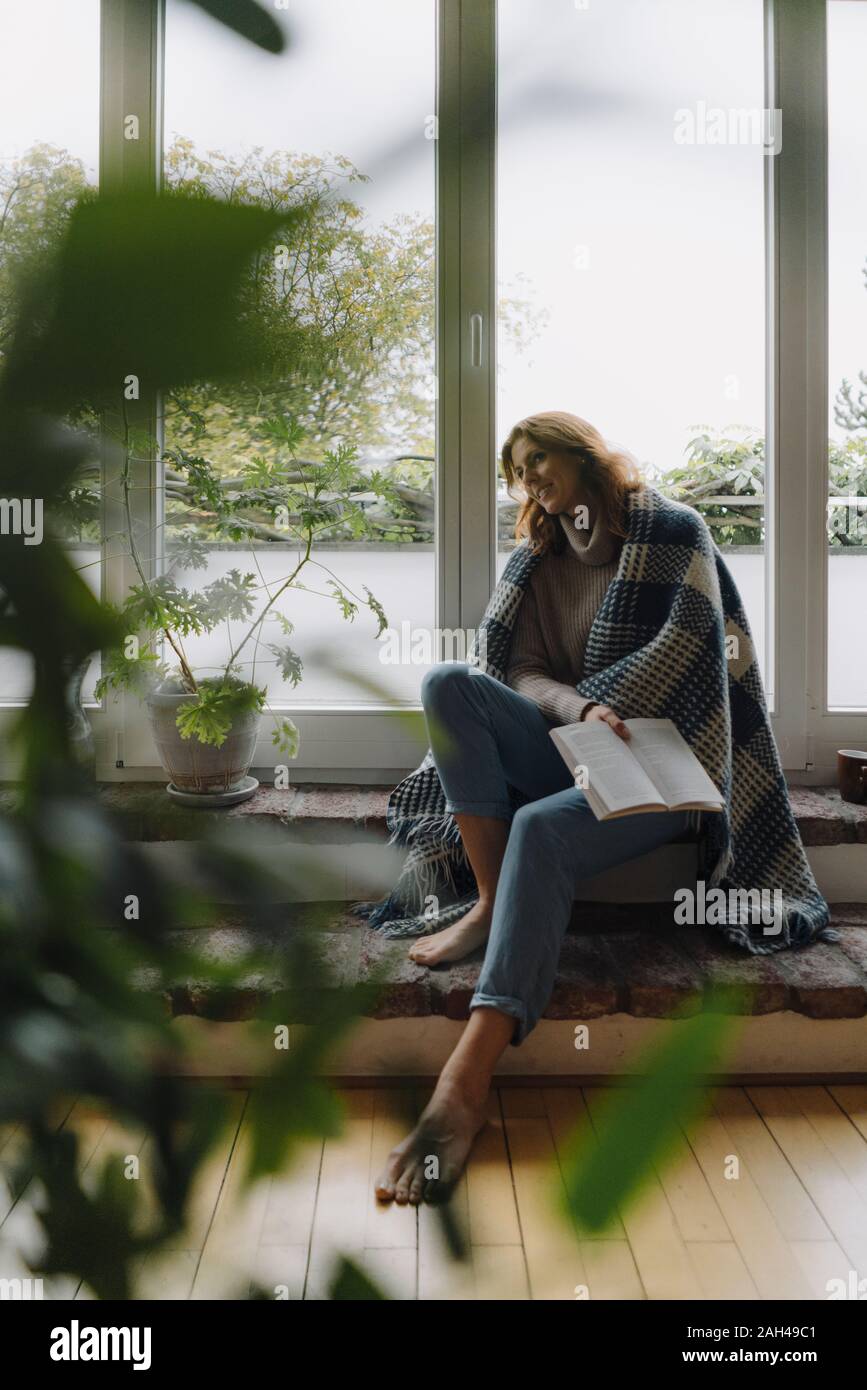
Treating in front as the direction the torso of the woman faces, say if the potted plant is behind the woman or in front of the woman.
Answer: in front

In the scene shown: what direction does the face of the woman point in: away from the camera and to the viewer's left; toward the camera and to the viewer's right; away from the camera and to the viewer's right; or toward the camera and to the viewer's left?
toward the camera and to the viewer's left

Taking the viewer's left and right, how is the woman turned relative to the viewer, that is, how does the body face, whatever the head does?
facing the viewer and to the left of the viewer
